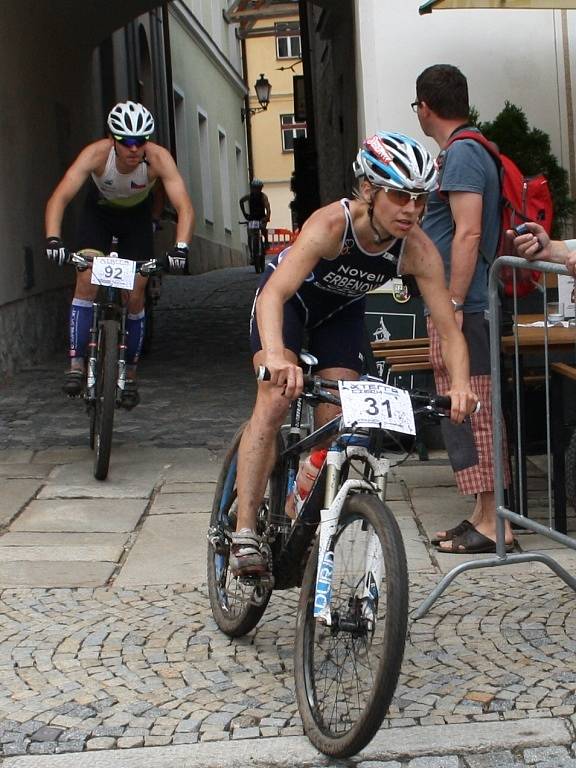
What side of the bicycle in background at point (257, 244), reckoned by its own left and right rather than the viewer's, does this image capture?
front

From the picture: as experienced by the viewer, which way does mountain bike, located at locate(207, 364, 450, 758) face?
facing the viewer and to the right of the viewer

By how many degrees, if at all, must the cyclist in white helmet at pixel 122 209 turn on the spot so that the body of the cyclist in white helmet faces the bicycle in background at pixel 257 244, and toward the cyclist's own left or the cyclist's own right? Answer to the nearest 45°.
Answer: approximately 180°

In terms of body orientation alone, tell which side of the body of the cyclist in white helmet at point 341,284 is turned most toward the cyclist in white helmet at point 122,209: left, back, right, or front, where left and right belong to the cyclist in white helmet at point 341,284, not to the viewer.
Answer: back

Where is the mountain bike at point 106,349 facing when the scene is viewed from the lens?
facing the viewer

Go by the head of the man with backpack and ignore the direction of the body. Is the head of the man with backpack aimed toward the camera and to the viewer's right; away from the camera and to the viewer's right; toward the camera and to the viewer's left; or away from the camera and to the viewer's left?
away from the camera and to the viewer's left

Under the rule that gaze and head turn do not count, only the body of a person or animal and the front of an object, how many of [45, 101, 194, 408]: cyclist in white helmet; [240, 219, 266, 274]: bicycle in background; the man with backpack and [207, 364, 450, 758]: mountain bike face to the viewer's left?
1

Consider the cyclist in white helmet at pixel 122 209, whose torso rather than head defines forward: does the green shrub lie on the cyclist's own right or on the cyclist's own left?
on the cyclist's own left

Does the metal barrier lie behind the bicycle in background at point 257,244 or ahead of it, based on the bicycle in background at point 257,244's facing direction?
ahead

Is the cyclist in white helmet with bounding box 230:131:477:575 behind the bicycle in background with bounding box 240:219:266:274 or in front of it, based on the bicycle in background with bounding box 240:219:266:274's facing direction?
in front

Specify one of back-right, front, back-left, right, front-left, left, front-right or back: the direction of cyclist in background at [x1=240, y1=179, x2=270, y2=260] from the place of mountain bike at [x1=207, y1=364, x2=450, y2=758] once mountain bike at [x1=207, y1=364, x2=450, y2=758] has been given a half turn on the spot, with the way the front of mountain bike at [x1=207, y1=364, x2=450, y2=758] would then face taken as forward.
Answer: front-right
